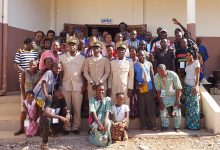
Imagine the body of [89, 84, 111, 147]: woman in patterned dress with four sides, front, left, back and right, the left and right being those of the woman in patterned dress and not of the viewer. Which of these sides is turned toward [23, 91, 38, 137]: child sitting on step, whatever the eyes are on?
right

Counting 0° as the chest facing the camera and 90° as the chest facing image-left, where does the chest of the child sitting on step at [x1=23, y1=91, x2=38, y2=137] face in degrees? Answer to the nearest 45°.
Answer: approximately 0°

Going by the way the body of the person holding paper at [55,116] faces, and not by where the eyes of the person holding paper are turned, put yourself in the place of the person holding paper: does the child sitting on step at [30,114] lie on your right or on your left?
on your right

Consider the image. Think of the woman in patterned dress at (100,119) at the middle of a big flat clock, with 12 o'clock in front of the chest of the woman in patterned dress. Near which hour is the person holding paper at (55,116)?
The person holding paper is roughly at 3 o'clock from the woman in patterned dress.

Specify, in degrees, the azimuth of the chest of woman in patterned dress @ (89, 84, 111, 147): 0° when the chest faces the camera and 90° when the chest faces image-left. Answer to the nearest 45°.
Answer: approximately 0°
